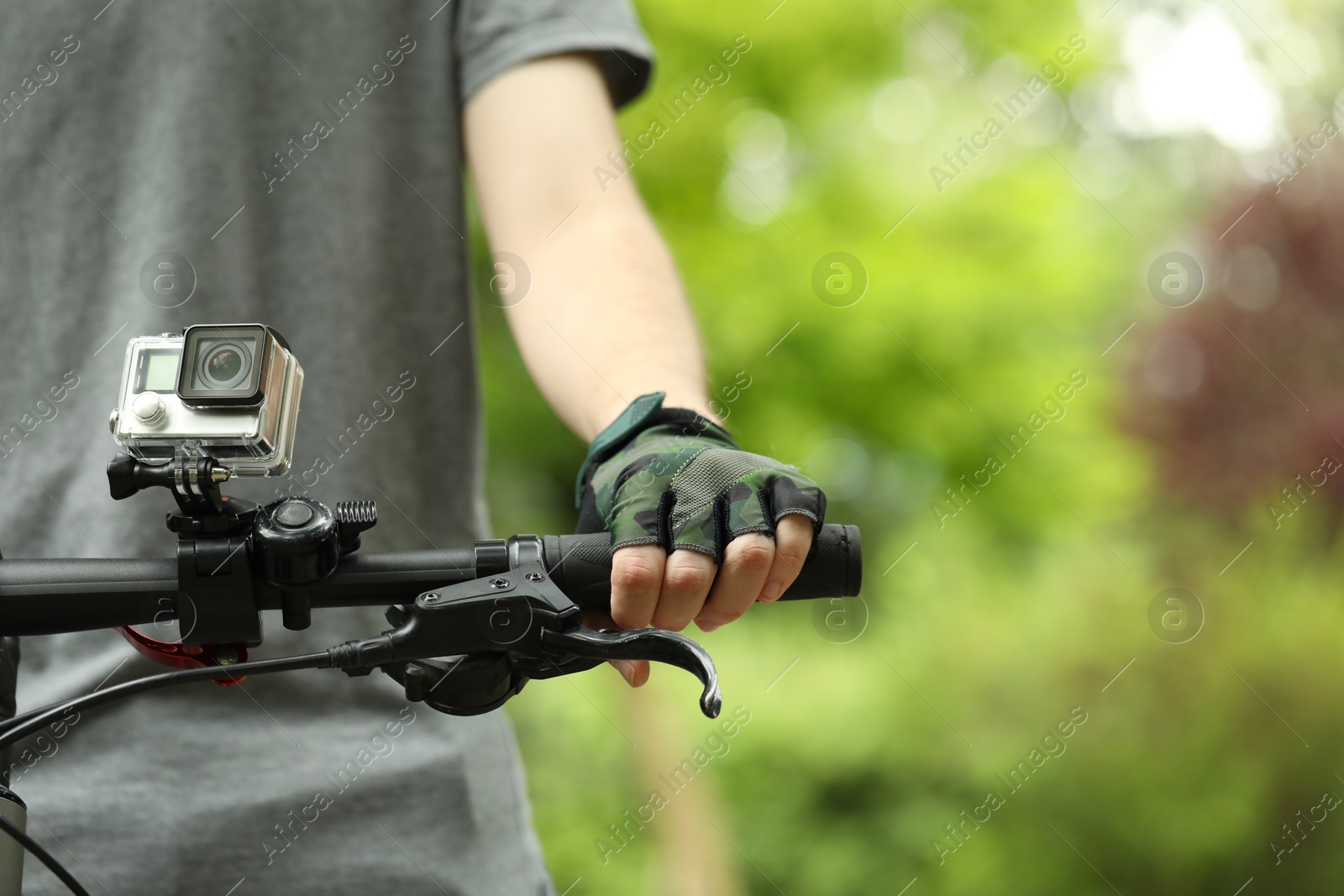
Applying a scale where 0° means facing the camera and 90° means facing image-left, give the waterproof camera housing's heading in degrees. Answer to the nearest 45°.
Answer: approximately 45°
